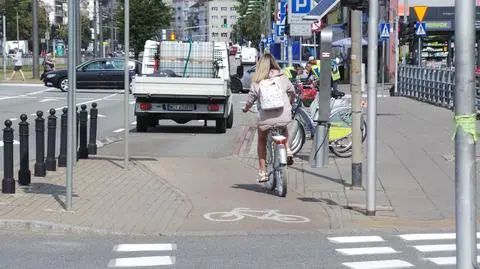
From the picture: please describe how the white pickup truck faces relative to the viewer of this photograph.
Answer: facing away from the viewer

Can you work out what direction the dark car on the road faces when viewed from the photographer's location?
facing to the left of the viewer

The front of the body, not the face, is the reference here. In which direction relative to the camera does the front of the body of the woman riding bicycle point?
away from the camera

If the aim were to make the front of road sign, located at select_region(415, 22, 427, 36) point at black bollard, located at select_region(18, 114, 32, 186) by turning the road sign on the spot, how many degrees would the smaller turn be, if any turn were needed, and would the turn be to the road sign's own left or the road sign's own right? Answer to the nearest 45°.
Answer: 0° — it already faces it

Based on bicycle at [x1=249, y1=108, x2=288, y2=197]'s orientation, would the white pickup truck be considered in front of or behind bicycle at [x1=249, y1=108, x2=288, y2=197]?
in front

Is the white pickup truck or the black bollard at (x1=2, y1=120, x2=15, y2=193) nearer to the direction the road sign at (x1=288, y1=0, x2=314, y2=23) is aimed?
the black bollard

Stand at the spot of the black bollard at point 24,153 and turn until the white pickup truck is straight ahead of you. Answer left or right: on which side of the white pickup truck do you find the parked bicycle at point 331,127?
right

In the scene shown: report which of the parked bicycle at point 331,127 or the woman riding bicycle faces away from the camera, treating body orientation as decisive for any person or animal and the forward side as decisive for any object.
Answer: the woman riding bicycle
